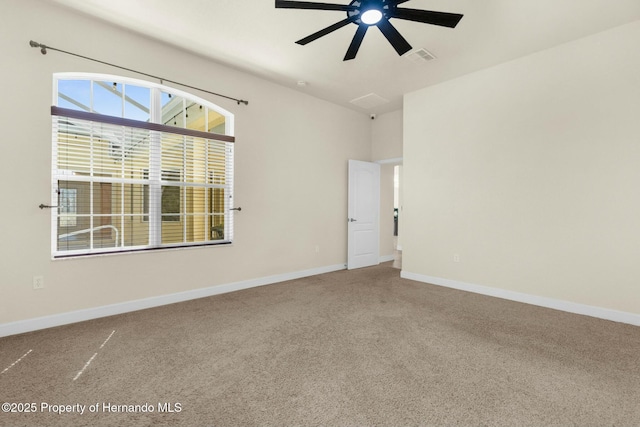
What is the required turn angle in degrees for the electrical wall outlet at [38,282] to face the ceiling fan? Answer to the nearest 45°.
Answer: approximately 45° to its left

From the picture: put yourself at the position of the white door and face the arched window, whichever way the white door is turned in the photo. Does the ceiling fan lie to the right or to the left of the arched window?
left

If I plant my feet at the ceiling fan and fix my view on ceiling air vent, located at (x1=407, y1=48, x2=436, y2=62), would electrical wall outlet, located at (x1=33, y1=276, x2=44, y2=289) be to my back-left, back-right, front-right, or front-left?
back-left

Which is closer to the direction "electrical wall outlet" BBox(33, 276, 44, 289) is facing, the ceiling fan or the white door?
the ceiling fan

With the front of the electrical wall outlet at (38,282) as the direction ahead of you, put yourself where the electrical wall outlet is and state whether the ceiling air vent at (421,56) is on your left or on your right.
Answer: on your left

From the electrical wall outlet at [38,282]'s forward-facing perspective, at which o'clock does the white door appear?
The white door is roughly at 9 o'clock from the electrical wall outlet.
